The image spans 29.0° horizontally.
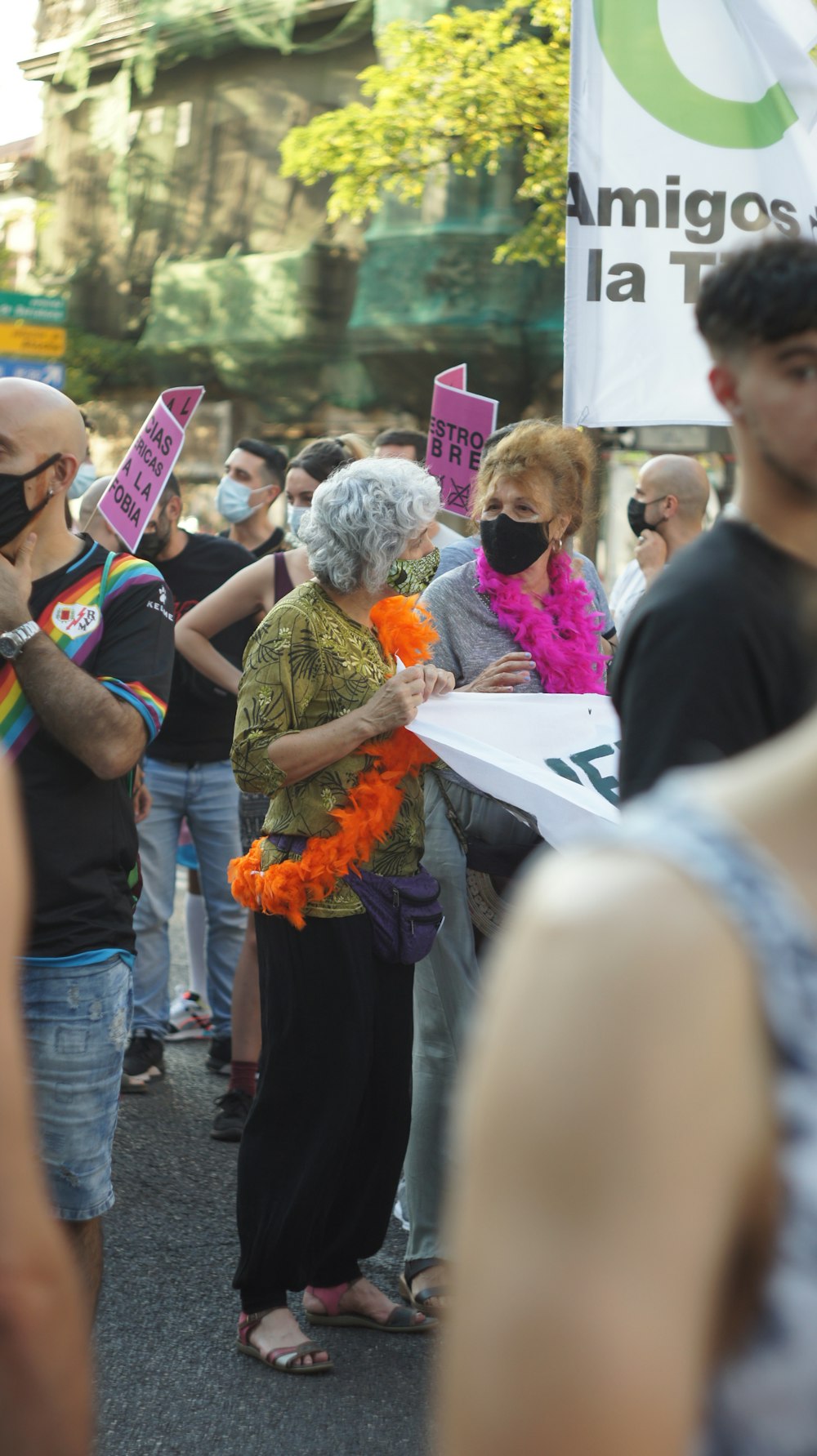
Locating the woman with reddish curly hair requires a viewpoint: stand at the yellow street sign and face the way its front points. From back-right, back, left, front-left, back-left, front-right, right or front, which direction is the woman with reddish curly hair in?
front

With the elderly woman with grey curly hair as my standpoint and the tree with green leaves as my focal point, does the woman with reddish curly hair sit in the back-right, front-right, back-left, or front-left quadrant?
front-right

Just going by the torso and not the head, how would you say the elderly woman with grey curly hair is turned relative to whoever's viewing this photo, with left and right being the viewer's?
facing the viewer and to the right of the viewer

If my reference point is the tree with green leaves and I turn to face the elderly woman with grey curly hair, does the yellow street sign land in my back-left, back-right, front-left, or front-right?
front-right

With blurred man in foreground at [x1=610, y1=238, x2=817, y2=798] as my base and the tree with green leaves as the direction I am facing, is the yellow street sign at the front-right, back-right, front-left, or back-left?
front-left

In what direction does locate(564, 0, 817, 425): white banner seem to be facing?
toward the camera

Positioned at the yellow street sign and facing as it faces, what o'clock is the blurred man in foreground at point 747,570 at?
The blurred man in foreground is roughly at 12 o'clock from the yellow street sign.

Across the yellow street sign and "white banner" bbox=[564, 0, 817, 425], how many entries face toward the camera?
2

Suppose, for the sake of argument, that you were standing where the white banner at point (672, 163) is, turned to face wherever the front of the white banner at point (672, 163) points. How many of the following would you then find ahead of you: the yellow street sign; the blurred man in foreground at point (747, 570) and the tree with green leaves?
1
